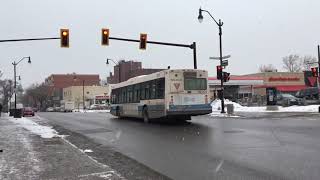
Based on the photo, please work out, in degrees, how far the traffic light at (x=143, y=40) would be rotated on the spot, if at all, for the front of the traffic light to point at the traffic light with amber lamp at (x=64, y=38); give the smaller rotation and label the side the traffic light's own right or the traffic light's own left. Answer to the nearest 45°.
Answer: approximately 45° to the traffic light's own right

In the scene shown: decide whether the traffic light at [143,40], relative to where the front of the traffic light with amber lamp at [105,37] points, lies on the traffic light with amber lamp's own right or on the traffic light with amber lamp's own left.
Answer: on the traffic light with amber lamp's own left

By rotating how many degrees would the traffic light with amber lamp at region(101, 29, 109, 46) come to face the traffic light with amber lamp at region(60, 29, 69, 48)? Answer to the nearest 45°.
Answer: approximately 90° to its right

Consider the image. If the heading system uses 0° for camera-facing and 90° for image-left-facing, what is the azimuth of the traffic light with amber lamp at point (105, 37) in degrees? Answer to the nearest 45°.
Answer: approximately 0°

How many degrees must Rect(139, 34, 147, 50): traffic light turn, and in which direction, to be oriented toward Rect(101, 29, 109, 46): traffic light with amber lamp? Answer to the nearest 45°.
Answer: approximately 45° to its right
